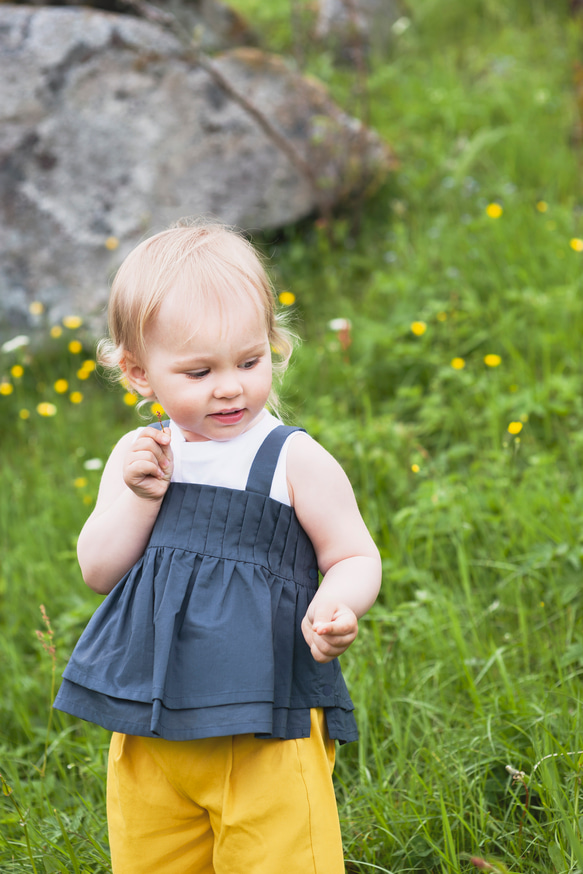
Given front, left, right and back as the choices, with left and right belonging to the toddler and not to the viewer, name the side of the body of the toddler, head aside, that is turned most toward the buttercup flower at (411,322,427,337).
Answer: back

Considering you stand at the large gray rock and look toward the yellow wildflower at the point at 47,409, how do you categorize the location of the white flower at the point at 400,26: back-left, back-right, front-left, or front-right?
back-left

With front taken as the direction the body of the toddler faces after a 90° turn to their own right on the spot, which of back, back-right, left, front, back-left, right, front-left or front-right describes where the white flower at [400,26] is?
right

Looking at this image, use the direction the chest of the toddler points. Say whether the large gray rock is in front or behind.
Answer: behind

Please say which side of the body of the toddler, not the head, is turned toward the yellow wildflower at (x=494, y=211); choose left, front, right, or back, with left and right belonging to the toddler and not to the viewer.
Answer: back

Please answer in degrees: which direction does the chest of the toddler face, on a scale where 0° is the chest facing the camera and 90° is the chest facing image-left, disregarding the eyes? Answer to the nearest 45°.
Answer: approximately 0°

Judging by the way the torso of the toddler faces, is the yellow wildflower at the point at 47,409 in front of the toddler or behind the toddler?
behind

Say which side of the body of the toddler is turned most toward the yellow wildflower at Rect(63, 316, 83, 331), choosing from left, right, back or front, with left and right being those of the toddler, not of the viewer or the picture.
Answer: back
